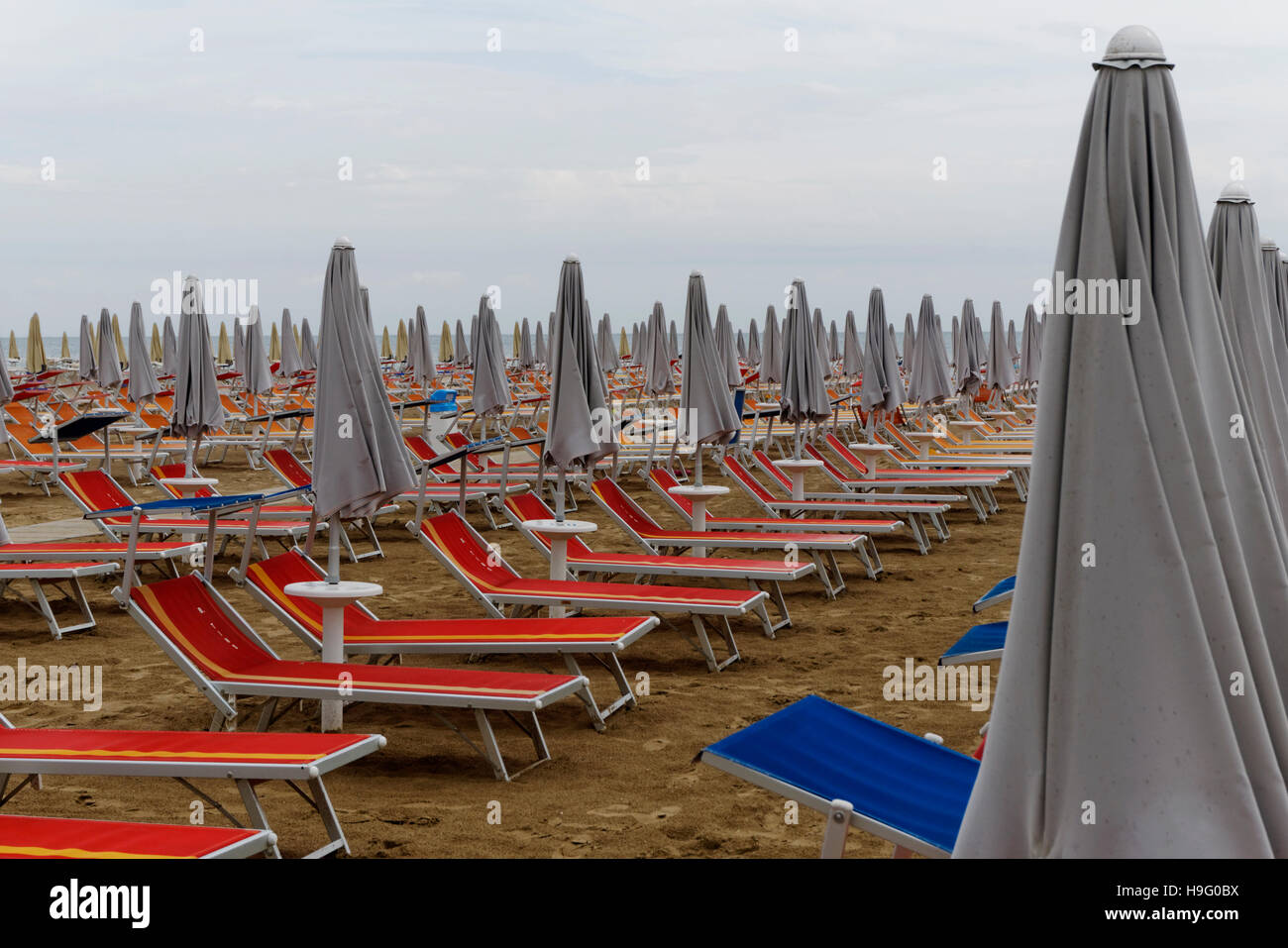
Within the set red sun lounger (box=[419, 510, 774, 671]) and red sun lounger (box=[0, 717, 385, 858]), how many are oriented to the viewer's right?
2

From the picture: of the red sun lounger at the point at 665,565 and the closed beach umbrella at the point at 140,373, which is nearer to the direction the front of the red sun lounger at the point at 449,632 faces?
the red sun lounger

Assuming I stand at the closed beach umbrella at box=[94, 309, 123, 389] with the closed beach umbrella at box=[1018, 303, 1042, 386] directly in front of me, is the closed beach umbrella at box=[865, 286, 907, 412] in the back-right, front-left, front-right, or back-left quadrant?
front-right

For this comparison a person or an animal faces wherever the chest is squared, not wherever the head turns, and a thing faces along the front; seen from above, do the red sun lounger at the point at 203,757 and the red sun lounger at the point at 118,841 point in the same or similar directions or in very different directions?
same or similar directions

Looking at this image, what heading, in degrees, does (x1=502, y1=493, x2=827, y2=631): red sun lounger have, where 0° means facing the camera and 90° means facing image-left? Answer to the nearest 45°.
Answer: approximately 270°

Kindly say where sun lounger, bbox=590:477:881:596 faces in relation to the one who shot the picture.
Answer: facing to the right of the viewer

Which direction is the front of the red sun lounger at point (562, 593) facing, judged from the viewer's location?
facing to the right of the viewer

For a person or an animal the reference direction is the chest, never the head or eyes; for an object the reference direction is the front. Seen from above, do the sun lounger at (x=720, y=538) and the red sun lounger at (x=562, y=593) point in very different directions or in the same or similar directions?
same or similar directions

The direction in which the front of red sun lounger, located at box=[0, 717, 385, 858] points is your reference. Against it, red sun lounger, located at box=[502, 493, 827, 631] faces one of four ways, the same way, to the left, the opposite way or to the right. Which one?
the same way

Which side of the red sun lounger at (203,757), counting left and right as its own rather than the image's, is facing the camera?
right

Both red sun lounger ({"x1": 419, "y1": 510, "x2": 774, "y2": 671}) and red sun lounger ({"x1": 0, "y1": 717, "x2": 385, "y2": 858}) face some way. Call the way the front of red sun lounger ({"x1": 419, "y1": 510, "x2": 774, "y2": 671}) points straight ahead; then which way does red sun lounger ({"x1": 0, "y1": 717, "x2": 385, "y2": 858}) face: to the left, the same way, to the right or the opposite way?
the same way

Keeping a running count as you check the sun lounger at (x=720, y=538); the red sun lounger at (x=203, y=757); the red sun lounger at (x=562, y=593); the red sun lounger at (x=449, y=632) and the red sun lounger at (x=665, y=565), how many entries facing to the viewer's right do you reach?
5

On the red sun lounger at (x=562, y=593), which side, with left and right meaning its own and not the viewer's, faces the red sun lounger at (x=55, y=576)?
back

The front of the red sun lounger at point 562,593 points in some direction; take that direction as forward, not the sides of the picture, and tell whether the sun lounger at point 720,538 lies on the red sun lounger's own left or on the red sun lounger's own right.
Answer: on the red sun lounger's own left

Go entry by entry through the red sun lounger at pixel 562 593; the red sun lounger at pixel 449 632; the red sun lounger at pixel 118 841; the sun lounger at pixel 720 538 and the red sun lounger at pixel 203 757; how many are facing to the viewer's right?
5

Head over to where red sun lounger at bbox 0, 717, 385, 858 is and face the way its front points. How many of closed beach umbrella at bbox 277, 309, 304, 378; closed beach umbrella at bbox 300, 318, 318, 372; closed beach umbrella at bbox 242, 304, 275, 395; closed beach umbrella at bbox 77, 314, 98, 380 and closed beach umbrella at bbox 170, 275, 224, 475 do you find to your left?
5

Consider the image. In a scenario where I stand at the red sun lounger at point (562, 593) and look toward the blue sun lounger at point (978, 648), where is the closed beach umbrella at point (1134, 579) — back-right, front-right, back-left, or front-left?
front-right
